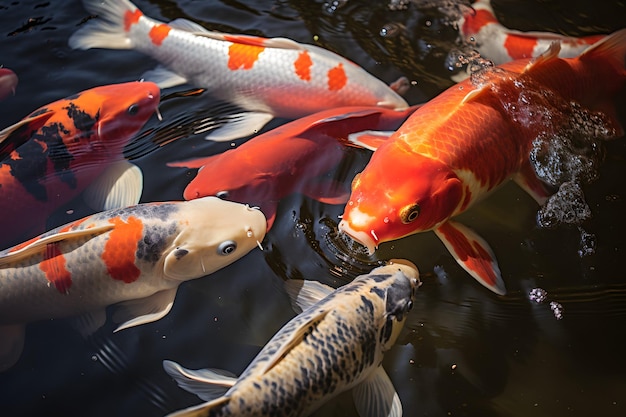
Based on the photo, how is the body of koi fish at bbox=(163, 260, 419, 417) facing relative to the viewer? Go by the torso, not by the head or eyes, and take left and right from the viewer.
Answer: facing away from the viewer and to the right of the viewer

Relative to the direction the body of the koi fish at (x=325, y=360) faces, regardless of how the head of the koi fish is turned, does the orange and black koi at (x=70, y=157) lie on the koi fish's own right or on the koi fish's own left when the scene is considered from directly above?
on the koi fish's own left

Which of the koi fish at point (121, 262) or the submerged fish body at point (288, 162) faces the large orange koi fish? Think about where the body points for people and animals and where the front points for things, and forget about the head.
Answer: the koi fish

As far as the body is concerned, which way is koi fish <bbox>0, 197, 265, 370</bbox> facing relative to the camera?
to the viewer's right

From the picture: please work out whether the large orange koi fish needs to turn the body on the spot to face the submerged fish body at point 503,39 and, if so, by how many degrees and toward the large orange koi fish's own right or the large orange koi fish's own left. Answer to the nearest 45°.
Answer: approximately 135° to the large orange koi fish's own right
